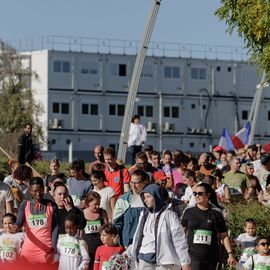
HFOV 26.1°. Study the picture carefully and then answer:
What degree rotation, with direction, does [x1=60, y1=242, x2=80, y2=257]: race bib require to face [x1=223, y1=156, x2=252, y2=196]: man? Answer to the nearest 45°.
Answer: approximately 135° to its left

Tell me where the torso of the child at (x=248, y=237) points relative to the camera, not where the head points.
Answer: toward the camera

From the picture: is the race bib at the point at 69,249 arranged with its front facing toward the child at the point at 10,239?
no

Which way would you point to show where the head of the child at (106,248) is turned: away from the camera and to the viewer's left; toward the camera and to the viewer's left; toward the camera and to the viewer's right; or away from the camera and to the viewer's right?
toward the camera and to the viewer's left

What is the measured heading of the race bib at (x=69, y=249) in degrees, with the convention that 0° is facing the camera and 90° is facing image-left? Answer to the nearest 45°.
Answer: approximately 0°

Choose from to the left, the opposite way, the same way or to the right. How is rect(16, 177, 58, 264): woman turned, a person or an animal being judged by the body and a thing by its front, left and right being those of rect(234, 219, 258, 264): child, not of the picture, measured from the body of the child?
the same way

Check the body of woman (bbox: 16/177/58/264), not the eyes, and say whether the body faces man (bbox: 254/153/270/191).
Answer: no

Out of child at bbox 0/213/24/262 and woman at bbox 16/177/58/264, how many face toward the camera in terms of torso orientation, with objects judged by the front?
2

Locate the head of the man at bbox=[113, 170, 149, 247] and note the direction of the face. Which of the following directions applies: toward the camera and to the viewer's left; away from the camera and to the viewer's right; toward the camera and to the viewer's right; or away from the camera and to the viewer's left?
toward the camera and to the viewer's left

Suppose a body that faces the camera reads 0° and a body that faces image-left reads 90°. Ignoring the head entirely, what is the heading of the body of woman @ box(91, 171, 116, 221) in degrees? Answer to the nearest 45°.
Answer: approximately 45°

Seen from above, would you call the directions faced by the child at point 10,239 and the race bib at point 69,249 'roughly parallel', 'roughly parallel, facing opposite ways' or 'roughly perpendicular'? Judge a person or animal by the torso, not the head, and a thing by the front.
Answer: roughly parallel

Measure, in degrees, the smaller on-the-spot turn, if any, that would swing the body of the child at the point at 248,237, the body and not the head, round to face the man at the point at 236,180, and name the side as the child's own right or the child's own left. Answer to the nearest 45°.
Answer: approximately 180°

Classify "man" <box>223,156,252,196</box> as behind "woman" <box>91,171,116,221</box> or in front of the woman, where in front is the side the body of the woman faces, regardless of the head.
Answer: behind
